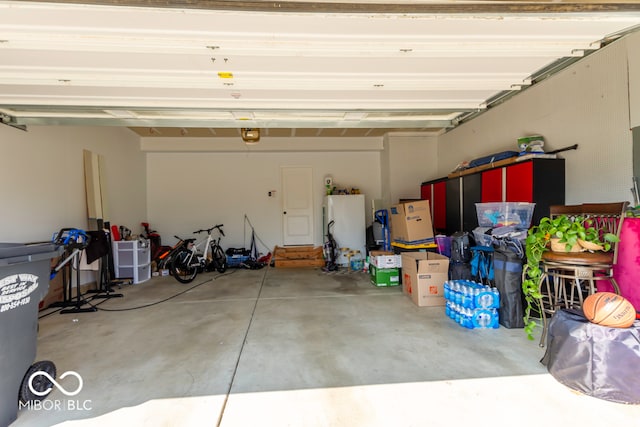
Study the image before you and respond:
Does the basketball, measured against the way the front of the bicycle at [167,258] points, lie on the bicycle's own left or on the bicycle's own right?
on the bicycle's own right

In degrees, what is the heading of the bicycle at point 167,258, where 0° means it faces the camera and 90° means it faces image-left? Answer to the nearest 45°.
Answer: approximately 225°

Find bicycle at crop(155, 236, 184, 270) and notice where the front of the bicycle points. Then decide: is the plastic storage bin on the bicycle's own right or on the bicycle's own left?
on the bicycle's own right

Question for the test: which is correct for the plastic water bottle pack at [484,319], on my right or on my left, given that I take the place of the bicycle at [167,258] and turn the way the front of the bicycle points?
on my right

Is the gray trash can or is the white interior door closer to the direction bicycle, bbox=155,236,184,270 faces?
the white interior door

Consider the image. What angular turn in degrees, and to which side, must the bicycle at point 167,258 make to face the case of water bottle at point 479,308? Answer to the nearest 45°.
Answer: approximately 90° to its right

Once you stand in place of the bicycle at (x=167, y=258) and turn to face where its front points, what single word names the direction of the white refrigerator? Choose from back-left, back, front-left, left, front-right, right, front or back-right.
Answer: front-right
